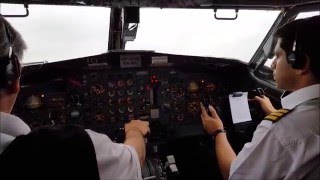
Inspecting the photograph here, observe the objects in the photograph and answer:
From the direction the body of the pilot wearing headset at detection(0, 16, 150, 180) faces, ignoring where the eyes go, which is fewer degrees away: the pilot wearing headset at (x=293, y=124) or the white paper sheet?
the white paper sheet

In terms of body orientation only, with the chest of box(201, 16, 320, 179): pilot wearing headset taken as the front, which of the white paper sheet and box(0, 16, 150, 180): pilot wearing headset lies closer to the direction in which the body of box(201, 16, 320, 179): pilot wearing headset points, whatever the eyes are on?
the white paper sheet

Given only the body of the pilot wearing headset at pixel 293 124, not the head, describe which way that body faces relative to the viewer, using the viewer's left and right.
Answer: facing away from the viewer and to the left of the viewer

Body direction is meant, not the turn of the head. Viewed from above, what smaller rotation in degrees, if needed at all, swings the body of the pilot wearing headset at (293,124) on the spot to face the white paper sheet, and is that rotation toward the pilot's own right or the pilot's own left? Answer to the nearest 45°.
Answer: approximately 45° to the pilot's own right

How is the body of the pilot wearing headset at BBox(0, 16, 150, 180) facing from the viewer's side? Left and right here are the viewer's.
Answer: facing away from the viewer

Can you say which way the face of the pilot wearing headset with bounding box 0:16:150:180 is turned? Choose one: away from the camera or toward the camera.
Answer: away from the camera

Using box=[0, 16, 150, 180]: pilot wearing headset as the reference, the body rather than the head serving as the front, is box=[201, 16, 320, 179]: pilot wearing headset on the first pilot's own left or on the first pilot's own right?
on the first pilot's own right
